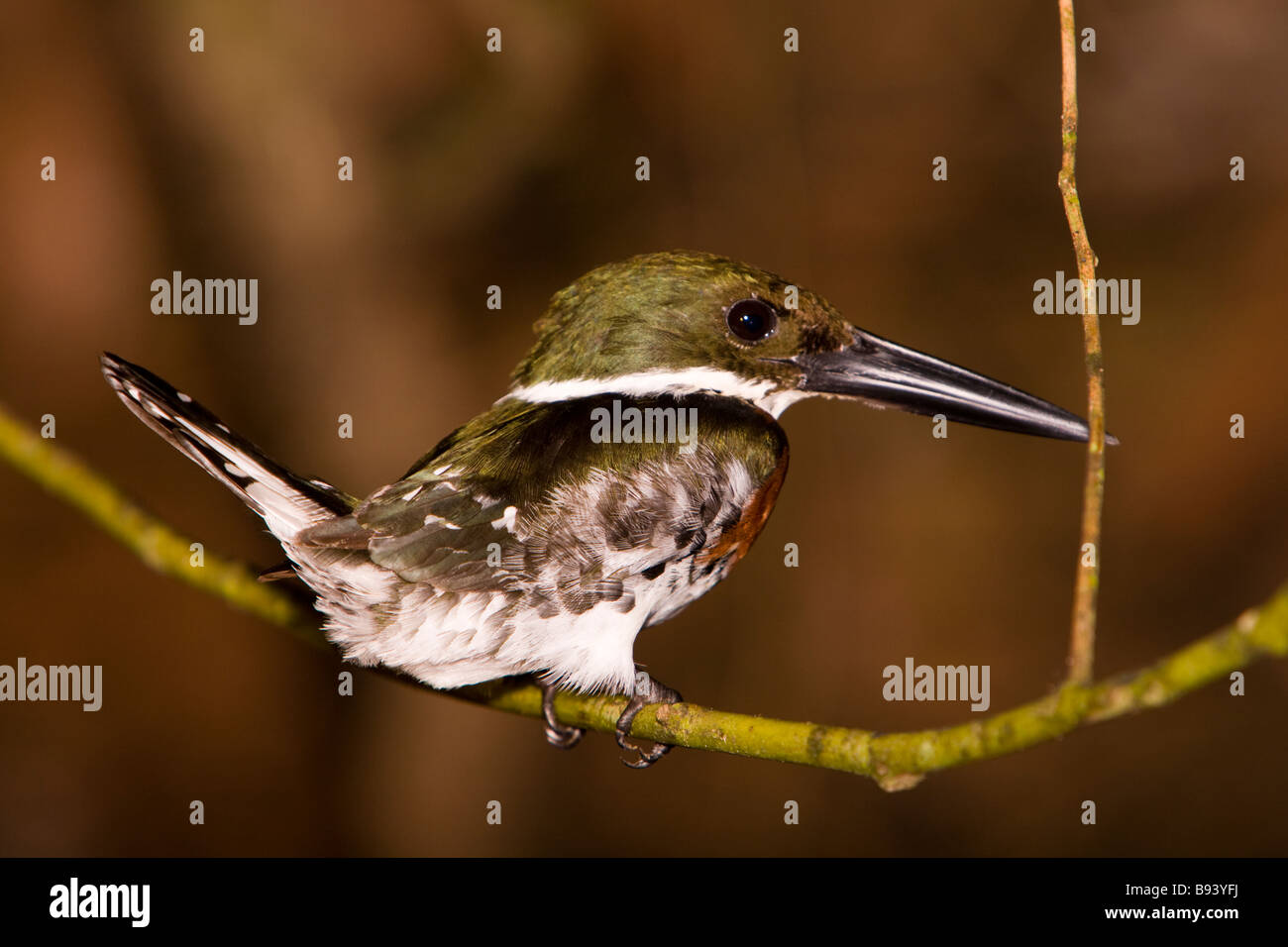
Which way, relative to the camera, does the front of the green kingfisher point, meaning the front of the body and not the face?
to the viewer's right

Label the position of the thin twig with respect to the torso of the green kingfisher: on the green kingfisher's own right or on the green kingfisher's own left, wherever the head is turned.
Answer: on the green kingfisher's own right
